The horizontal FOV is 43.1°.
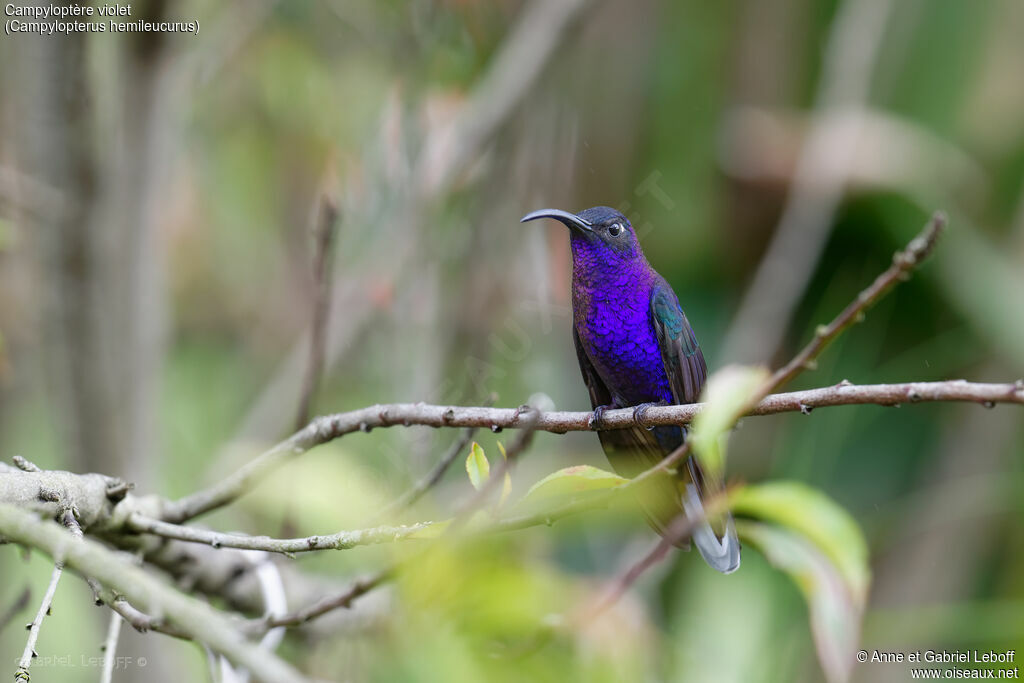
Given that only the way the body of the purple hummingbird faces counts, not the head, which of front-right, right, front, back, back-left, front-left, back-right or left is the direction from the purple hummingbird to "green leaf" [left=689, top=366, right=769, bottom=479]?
front-left

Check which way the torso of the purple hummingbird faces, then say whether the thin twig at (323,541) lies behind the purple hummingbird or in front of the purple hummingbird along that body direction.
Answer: in front

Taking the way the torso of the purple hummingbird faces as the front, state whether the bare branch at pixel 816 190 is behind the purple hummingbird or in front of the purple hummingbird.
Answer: behind

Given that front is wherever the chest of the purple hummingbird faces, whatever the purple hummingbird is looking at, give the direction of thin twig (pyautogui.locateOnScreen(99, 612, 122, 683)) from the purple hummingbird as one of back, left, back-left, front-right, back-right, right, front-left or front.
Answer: front

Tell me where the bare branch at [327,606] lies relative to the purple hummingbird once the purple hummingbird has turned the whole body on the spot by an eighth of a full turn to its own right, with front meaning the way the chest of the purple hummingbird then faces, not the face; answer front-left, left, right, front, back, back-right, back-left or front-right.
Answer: front-left

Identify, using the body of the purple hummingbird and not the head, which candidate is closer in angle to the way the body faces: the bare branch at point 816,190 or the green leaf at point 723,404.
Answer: the green leaf

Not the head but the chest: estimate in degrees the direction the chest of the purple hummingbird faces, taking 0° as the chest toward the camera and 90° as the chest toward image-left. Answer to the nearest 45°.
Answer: approximately 45°
